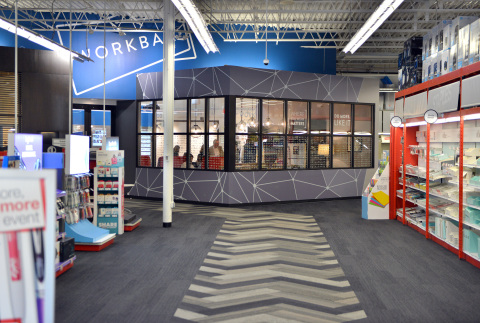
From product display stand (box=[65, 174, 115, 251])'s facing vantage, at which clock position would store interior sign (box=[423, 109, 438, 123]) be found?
The store interior sign is roughly at 11 o'clock from the product display stand.

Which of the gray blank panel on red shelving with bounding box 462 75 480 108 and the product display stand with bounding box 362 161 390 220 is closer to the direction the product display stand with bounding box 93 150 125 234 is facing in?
the gray blank panel on red shelving

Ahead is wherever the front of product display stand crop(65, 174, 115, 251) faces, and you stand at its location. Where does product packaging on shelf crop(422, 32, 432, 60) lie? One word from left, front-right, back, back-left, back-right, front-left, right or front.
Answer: front-left

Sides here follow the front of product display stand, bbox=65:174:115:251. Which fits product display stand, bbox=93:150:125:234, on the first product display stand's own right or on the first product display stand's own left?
on the first product display stand's own left

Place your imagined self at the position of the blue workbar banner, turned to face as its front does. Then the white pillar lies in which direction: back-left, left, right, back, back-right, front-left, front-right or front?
front

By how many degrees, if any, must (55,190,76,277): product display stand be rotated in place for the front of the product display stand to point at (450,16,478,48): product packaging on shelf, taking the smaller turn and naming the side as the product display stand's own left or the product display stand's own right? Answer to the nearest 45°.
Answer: approximately 45° to the product display stand's own left

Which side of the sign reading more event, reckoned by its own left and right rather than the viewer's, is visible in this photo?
front

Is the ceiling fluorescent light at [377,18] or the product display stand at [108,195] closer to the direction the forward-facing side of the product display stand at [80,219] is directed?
the ceiling fluorescent light

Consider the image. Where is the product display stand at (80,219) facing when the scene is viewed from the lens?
facing the viewer and to the right of the viewer

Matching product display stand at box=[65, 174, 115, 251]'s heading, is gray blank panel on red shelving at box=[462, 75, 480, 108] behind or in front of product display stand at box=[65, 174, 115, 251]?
in front

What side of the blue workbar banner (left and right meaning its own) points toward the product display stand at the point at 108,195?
front

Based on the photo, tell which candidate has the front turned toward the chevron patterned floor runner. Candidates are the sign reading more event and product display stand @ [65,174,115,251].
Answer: the product display stand

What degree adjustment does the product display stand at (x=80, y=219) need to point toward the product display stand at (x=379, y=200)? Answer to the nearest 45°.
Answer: approximately 45° to its left

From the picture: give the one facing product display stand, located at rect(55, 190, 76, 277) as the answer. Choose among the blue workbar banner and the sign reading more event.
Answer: the blue workbar banner

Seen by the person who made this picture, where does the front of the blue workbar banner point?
facing the viewer

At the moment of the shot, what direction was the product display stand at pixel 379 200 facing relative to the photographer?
facing to the left of the viewer

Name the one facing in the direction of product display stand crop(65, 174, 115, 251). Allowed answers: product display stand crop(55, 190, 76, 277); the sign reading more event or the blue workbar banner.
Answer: the blue workbar banner

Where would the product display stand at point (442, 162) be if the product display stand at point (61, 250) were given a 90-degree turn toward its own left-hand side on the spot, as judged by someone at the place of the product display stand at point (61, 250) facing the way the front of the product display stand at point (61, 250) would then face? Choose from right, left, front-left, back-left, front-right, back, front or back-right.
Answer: front-right

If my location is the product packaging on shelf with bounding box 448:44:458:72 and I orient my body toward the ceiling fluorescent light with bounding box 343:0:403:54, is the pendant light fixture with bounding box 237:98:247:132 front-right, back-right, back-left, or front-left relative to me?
front-left

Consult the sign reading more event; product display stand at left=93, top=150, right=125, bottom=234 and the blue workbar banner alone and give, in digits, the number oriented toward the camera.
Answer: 3

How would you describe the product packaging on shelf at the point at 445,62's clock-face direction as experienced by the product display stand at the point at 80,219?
The product packaging on shelf is roughly at 11 o'clock from the product display stand.
